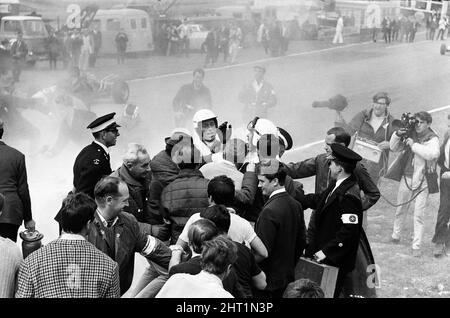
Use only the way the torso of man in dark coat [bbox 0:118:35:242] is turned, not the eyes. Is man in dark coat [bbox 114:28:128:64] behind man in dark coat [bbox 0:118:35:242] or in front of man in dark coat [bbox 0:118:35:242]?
in front

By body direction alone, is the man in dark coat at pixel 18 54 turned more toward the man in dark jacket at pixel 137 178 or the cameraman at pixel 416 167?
the man in dark jacket

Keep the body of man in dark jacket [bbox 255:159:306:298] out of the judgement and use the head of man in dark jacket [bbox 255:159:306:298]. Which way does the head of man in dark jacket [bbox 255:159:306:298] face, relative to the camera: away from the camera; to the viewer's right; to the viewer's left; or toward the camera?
to the viewer's left

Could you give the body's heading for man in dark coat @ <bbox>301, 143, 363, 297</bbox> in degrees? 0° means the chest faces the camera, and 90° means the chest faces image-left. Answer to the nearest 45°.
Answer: approximately 90°

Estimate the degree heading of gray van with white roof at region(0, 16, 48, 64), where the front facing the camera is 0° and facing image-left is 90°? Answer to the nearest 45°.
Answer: approximately 315°

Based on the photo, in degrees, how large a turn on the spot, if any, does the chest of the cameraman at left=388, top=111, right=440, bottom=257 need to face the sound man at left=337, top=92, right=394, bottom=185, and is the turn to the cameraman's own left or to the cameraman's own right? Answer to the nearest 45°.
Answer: approximately 45° to the cameraman's own right

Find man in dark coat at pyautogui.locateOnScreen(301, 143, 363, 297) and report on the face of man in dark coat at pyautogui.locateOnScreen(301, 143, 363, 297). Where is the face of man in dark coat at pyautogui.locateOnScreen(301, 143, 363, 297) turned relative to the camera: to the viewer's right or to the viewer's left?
to the viewer's left

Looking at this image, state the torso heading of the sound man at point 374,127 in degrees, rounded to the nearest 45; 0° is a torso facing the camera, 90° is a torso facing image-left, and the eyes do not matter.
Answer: approximately 45°

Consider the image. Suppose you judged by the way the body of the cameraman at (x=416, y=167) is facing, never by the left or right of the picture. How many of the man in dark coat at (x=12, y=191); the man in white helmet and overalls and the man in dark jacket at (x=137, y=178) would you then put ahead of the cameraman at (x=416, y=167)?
3

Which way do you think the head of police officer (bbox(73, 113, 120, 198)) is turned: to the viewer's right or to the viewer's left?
to the viewer's right
